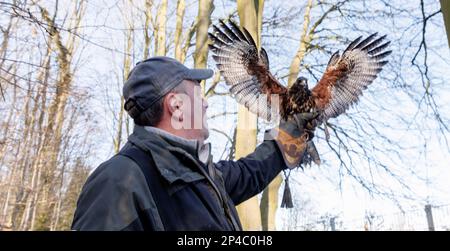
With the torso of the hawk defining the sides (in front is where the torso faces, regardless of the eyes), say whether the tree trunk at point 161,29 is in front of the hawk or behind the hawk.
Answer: behind

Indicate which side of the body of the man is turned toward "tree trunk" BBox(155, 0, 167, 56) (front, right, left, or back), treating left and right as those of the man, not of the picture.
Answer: left

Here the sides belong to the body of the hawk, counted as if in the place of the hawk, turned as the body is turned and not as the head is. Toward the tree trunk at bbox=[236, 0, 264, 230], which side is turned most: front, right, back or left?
back

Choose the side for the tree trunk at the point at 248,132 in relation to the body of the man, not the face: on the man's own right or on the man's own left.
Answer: on the man's own left

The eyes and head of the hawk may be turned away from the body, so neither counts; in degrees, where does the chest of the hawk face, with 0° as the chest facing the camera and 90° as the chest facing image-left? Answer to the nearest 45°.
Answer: approximately 0°

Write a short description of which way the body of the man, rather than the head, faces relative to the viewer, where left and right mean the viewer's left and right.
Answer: facing to the right of the viewer

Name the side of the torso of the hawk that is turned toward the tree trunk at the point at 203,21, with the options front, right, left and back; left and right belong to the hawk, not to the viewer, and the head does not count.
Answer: back

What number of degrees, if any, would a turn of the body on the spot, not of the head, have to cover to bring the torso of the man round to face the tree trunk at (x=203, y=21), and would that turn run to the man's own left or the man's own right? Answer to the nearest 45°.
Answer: approximately 90° to the man's own left

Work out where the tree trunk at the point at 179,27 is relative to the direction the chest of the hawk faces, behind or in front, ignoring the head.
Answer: behind
